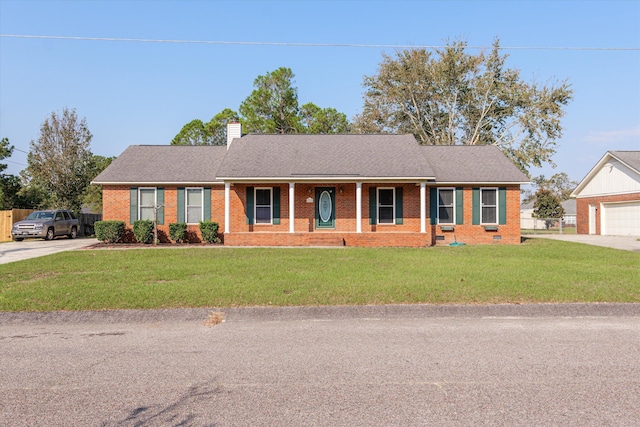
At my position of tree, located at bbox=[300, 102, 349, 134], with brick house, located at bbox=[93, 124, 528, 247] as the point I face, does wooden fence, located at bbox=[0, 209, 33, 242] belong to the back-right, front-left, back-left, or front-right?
front-right

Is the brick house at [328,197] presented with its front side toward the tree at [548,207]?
no

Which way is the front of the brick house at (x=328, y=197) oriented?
toward the camera

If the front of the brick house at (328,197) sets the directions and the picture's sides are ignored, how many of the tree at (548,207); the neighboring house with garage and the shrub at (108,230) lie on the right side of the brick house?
1

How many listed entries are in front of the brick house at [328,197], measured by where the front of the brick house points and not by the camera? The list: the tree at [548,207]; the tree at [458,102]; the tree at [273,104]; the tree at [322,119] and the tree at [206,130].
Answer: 0

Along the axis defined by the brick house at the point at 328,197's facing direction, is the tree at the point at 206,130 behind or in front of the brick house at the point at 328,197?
behind

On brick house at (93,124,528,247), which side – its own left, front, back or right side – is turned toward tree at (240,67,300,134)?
back

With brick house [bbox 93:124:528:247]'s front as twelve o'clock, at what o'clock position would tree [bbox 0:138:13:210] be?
The tree is roughly at 4 o'clock from the brick house.

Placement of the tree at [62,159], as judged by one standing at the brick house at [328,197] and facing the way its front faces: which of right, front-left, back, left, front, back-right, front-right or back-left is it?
back-right

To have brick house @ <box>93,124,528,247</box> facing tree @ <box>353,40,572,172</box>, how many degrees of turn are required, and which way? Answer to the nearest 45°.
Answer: approximately 135° to its left

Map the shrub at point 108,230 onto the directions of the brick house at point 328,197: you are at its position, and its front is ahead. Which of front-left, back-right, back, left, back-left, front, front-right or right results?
right

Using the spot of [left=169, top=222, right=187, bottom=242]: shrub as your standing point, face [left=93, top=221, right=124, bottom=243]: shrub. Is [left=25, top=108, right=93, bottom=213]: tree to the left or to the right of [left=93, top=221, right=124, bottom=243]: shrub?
right

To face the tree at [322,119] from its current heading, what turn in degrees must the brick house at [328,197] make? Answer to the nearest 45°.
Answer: approximately 180°

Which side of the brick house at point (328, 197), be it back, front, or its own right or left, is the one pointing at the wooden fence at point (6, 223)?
right

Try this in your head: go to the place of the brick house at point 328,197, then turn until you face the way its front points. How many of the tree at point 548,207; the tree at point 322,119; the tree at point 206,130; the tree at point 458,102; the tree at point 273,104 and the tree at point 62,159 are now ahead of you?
0

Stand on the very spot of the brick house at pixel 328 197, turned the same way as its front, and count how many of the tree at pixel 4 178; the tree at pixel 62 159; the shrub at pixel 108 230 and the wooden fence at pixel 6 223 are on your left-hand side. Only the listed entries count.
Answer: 0

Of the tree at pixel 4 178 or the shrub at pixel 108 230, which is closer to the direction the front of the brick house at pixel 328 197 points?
the shrub
